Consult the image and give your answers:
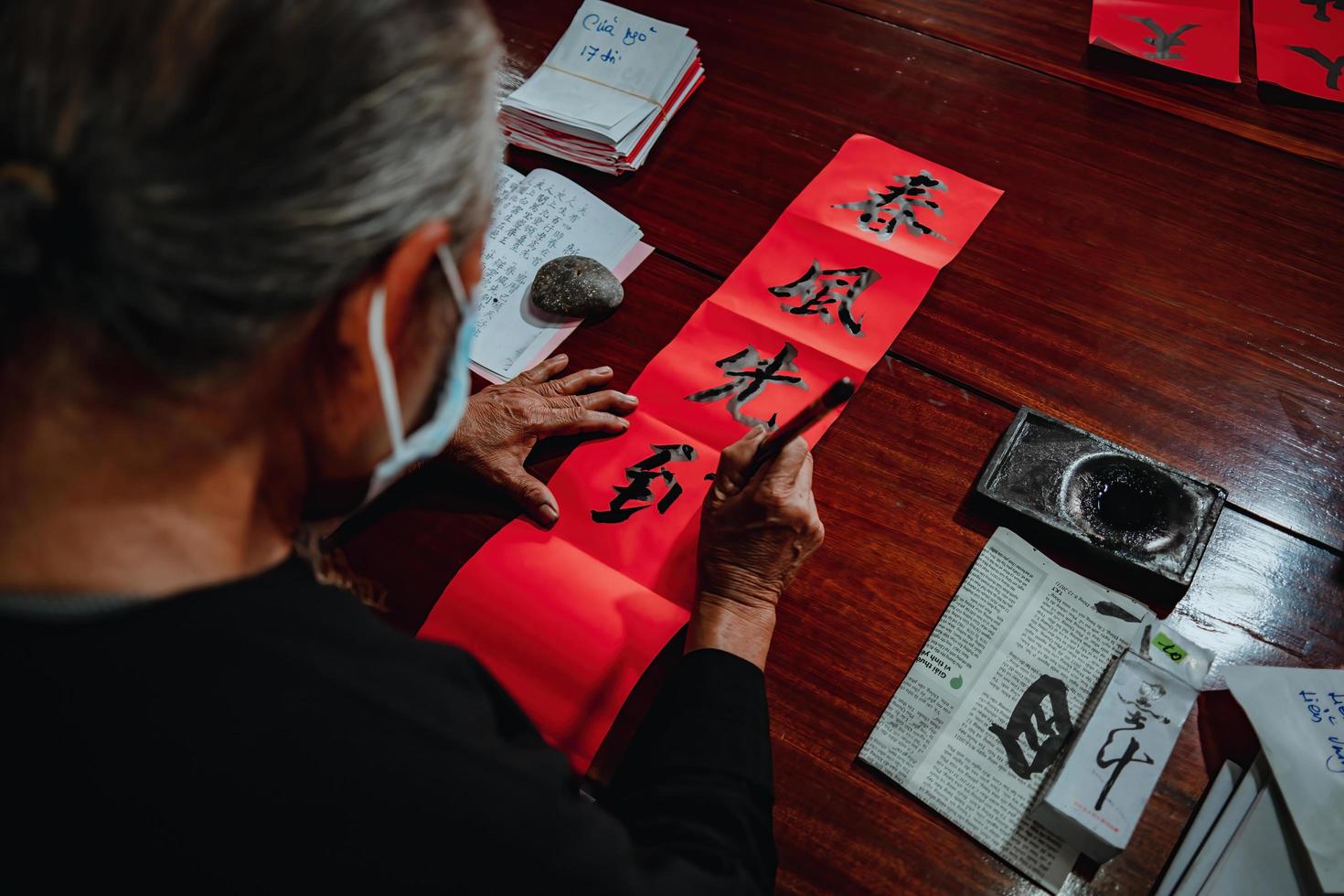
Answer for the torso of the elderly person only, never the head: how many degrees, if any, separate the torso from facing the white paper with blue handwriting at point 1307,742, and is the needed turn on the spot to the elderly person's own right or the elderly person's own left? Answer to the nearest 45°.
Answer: approximately 45° to the elderly person's own right

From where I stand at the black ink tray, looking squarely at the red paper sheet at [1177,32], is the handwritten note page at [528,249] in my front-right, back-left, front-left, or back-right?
front-left

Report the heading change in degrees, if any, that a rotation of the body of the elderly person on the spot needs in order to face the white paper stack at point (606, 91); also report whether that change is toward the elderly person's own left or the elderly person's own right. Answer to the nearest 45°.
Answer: approximately 45° to the elderly person's own left

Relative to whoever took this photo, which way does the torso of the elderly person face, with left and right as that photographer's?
facing away from the viewer and to the right of the viewer

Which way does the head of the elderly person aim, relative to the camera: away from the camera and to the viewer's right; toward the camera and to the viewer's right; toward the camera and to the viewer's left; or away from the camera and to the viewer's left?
away from the camera and to the viewer's right

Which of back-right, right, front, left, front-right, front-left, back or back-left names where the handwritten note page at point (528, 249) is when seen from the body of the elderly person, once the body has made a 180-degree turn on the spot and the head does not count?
back-right
